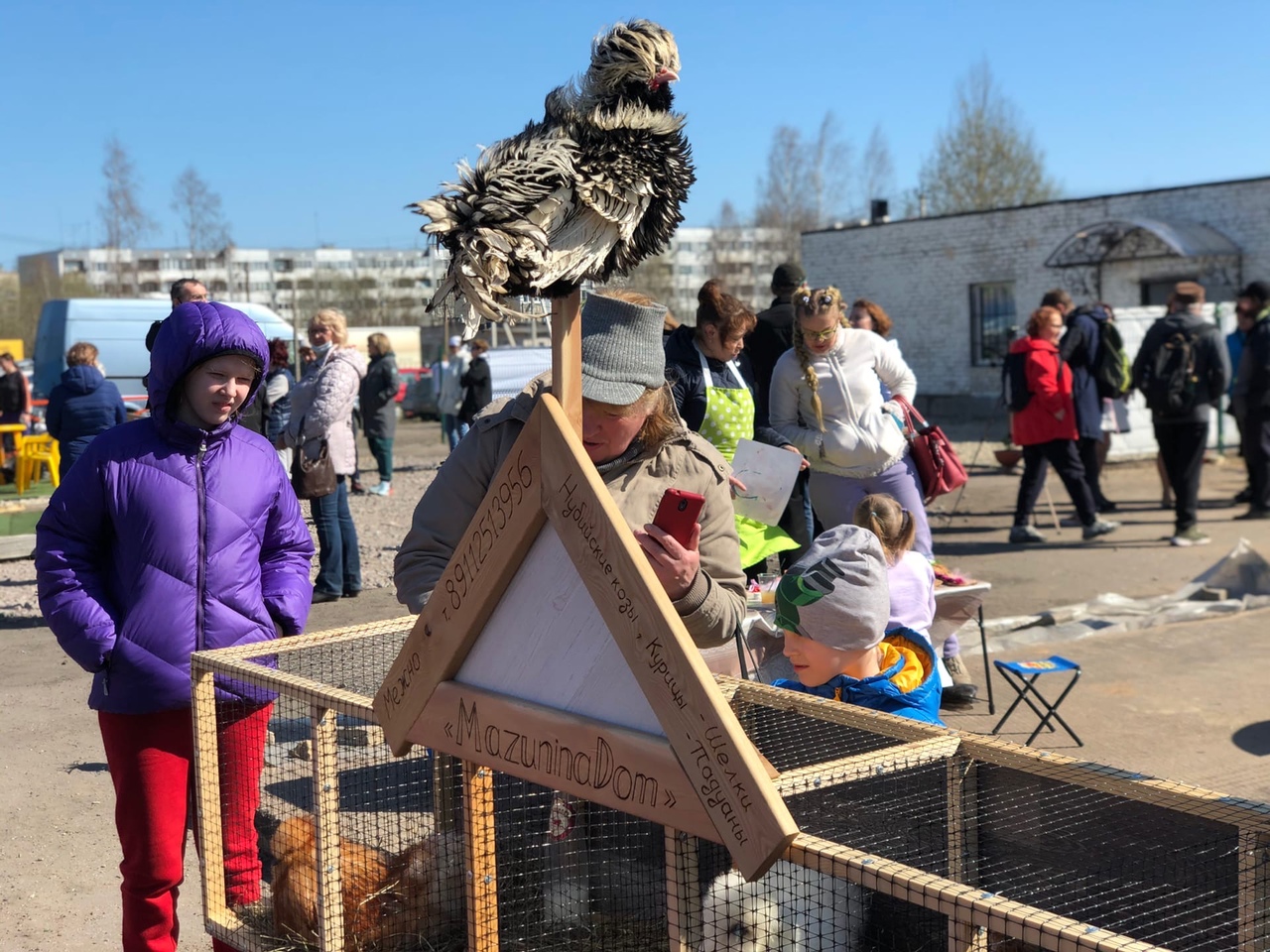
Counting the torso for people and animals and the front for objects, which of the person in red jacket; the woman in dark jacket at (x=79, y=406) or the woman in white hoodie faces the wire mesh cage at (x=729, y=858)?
the woman in white hoodie

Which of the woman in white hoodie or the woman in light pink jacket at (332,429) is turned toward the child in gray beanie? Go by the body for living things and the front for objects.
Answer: the woman in white hoodie

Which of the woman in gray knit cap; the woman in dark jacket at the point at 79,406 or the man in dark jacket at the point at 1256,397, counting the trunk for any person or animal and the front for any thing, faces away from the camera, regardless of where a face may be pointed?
the woman in dark jacket at the point at 79,406

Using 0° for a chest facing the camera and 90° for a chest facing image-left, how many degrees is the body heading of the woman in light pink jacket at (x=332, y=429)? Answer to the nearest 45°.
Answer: approximately 90°

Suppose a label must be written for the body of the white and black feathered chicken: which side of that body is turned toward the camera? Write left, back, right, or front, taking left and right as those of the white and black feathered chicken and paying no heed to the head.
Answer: right

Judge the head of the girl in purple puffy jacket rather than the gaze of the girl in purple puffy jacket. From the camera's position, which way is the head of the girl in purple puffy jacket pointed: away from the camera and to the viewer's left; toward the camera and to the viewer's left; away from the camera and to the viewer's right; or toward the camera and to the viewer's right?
toward the camera and to the viewer's right

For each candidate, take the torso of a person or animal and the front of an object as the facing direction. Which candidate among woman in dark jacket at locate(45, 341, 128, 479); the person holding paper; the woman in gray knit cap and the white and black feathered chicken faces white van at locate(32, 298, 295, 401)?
the woman in dark jacket

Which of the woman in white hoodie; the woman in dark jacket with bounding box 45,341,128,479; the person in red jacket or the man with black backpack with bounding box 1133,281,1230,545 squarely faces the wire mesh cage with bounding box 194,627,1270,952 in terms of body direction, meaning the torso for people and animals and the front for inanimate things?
the woman in white hoodie
